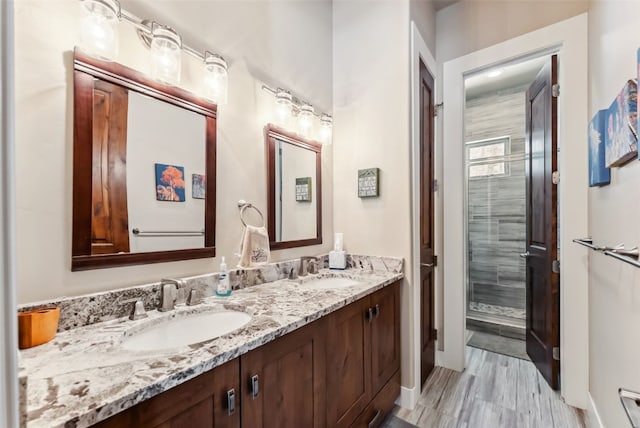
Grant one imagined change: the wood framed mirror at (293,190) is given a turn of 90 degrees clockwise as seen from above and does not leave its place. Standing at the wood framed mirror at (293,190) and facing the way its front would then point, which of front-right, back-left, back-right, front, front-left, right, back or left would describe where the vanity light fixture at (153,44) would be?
front

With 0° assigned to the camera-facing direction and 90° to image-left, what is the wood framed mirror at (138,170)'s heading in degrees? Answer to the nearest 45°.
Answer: approximately 315°

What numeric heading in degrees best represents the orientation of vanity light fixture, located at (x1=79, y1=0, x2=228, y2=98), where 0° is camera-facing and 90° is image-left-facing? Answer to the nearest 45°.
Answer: approximately 315°
